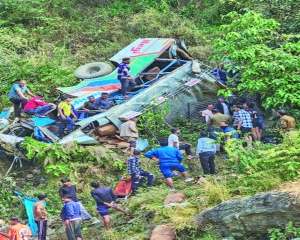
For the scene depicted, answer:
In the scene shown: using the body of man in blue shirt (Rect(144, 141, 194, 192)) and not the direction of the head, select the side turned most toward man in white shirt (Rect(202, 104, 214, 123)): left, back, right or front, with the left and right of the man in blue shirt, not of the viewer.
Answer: front

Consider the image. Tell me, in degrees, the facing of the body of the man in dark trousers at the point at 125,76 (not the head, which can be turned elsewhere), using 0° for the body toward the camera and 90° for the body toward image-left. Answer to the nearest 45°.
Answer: approximately 315°

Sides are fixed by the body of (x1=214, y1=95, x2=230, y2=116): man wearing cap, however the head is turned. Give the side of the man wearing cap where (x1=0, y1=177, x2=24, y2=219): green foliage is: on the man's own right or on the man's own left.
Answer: on the man's own right

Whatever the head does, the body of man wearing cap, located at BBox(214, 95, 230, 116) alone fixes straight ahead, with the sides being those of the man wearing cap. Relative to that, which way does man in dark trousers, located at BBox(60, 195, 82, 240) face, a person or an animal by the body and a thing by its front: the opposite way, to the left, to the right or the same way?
the opposite way

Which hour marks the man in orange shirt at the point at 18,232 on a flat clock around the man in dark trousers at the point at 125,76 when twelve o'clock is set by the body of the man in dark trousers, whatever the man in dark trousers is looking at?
The man in orange shirt is roughly at 2 o'clock from the man in dark trousers.

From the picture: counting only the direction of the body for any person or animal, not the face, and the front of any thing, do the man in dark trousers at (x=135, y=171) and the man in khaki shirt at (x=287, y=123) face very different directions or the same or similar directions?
very different directions

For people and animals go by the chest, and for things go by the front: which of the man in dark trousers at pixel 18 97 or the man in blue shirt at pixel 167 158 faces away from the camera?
the man in blue shirt

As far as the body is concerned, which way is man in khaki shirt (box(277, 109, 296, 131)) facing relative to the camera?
to the viewer's left

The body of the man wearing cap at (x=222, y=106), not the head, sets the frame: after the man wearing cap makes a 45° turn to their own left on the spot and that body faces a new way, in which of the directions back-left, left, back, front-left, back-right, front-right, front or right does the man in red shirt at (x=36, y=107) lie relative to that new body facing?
back

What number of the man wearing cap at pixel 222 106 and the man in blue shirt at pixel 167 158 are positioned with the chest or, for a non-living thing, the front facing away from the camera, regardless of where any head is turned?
1

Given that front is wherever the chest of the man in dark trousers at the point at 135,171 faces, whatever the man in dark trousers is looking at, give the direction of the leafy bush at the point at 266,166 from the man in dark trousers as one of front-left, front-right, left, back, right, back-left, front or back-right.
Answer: front-right

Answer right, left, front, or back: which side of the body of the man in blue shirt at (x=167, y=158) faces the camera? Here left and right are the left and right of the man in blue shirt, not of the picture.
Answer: back
